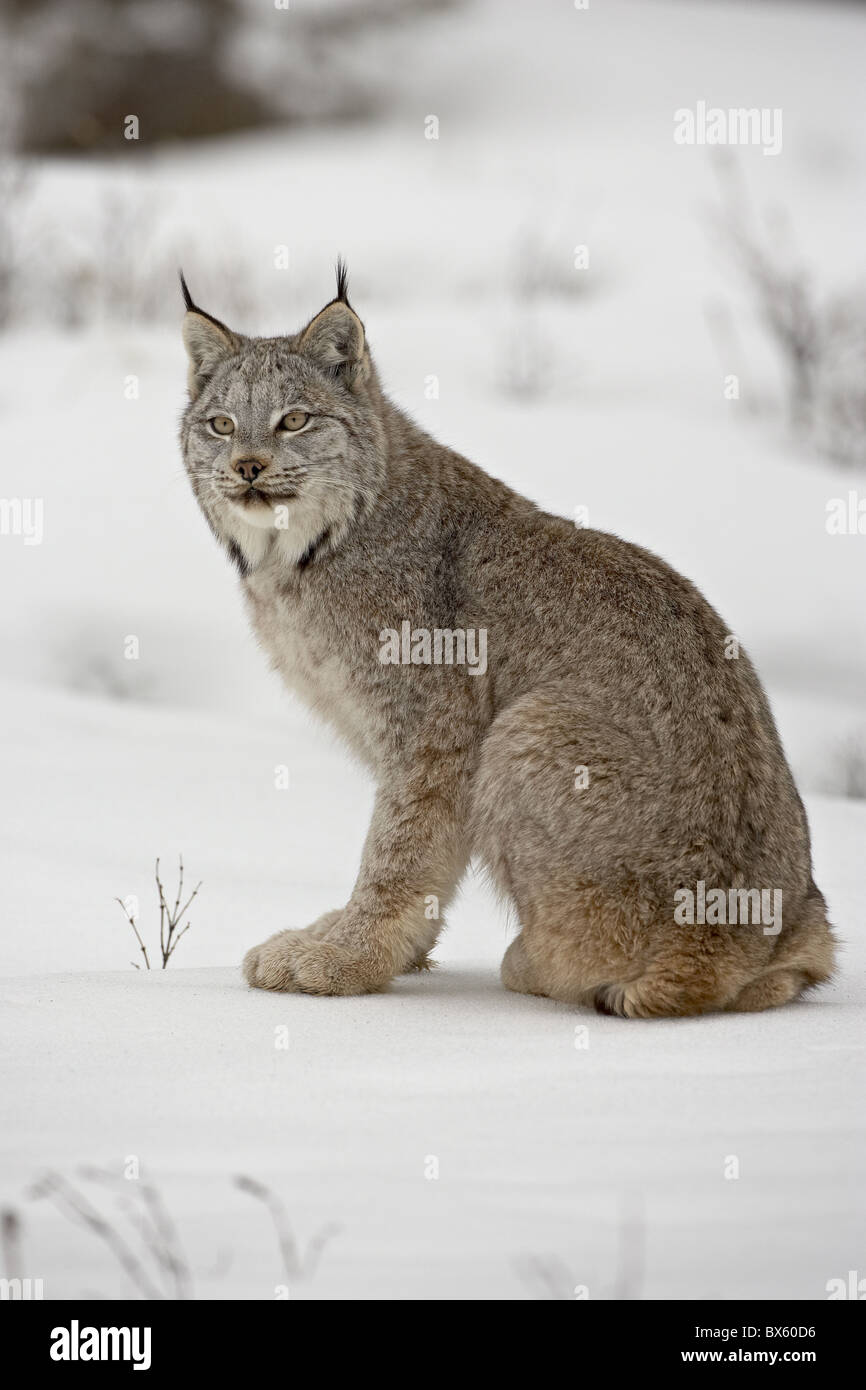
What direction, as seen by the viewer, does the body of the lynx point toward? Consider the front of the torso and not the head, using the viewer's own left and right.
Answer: facing to the left of the viewer
